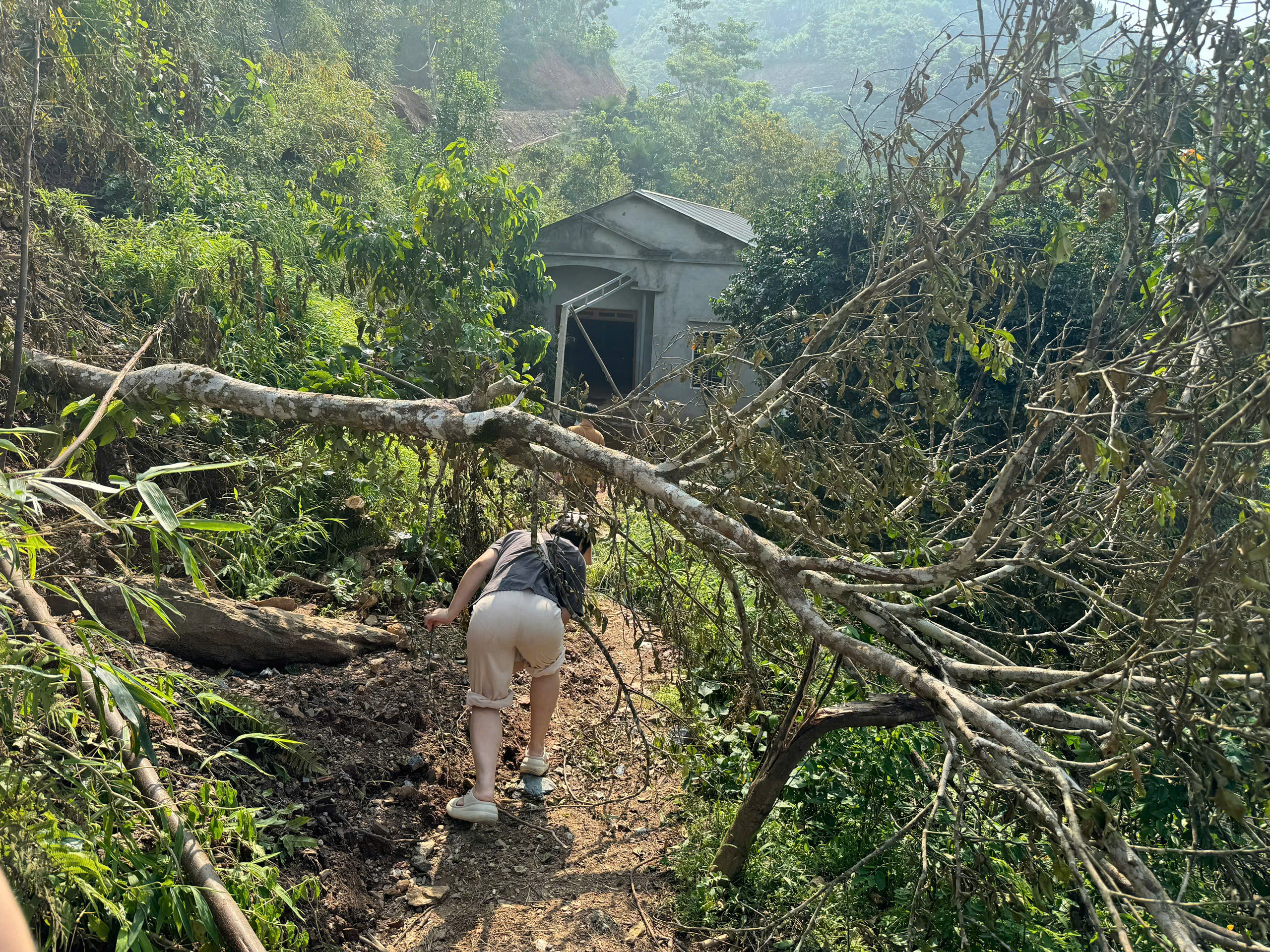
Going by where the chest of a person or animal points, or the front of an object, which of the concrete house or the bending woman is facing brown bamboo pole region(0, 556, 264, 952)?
the concrete house

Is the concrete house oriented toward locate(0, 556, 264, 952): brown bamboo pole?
yes

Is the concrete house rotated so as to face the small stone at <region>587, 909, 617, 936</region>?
yes

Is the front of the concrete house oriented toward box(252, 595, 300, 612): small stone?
yes

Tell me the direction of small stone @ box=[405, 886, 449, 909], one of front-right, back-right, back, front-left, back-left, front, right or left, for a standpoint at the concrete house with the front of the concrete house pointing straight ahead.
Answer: front

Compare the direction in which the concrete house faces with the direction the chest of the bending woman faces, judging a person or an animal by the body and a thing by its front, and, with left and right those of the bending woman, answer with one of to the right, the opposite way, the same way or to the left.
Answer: the opposite way

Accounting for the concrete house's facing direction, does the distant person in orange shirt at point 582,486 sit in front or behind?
in front

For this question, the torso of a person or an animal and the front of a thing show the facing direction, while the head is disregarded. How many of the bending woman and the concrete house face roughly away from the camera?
1

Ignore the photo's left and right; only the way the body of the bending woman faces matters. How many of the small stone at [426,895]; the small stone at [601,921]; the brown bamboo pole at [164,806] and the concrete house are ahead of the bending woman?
1

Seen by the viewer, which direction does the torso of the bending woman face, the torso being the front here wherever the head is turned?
away from the camera

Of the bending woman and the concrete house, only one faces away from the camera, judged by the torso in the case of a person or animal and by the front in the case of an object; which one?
the bending woman

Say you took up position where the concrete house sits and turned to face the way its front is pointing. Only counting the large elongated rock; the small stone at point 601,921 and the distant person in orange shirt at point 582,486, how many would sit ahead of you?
3

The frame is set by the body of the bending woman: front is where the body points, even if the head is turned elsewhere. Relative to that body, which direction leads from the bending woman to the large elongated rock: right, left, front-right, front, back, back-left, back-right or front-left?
left

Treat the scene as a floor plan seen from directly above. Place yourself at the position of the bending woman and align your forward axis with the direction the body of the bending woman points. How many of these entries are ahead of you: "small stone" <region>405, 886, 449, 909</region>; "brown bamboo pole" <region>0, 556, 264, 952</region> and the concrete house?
1

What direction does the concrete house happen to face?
toward the camera
